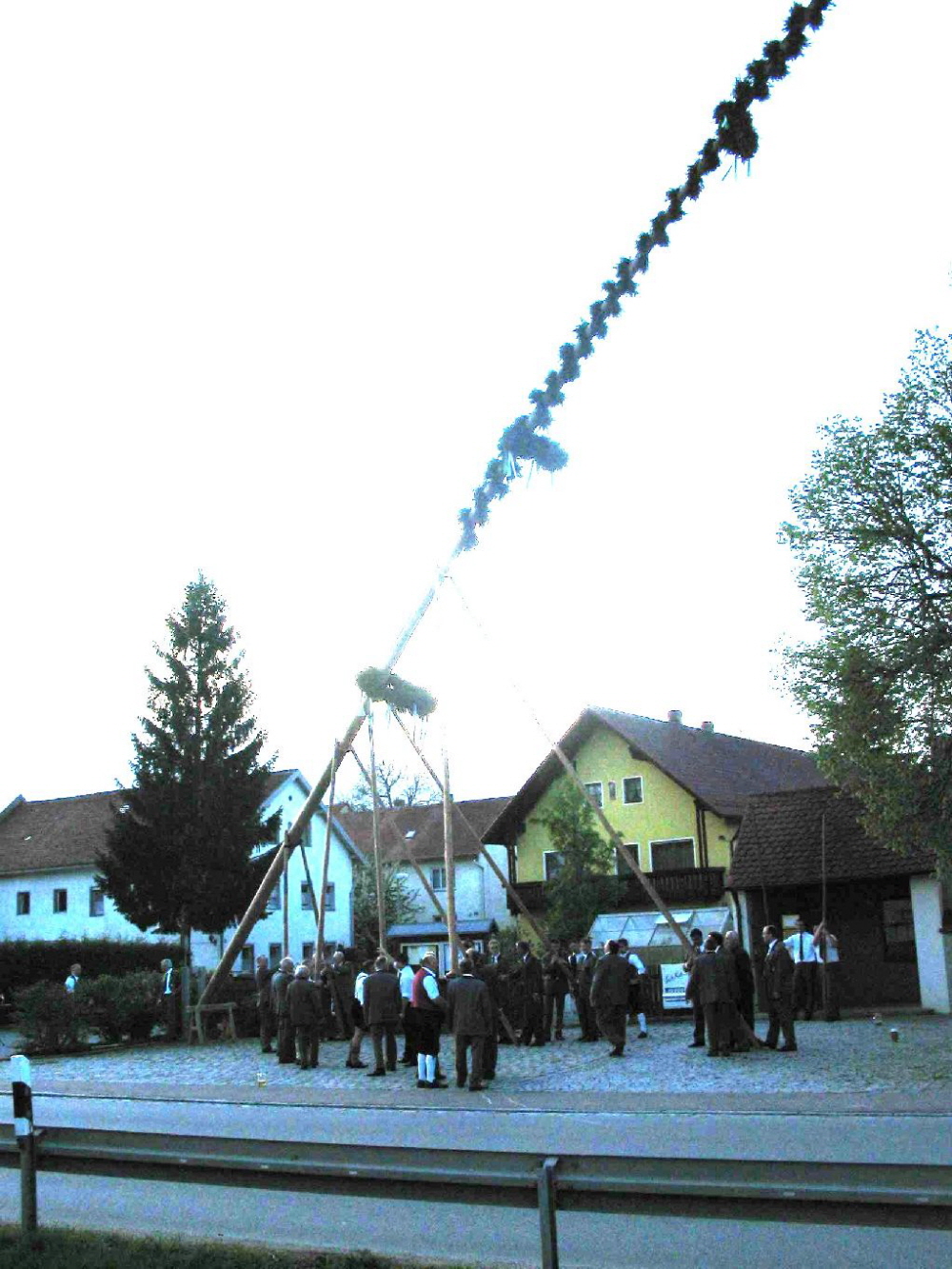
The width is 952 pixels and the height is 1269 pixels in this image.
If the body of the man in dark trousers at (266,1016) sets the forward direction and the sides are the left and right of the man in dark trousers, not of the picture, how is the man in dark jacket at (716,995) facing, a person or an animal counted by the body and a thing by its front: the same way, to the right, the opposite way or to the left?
to the left

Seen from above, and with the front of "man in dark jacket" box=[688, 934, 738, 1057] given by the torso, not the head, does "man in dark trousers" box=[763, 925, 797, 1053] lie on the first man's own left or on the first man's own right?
on the first man's own right

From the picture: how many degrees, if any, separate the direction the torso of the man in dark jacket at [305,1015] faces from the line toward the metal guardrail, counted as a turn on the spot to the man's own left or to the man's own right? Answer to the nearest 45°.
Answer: approximately 180°

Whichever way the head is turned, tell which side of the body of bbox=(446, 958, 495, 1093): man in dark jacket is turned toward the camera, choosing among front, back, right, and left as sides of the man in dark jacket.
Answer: back

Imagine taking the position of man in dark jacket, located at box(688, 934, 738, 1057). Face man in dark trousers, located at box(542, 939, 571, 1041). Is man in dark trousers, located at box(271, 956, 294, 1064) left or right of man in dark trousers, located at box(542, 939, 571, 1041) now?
left

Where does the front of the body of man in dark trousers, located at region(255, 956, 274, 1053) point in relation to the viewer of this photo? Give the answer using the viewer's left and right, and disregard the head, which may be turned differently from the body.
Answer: facing to the right of the viewer

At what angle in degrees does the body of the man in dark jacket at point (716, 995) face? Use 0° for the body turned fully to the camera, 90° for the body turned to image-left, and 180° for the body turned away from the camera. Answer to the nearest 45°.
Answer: approximately 180°
